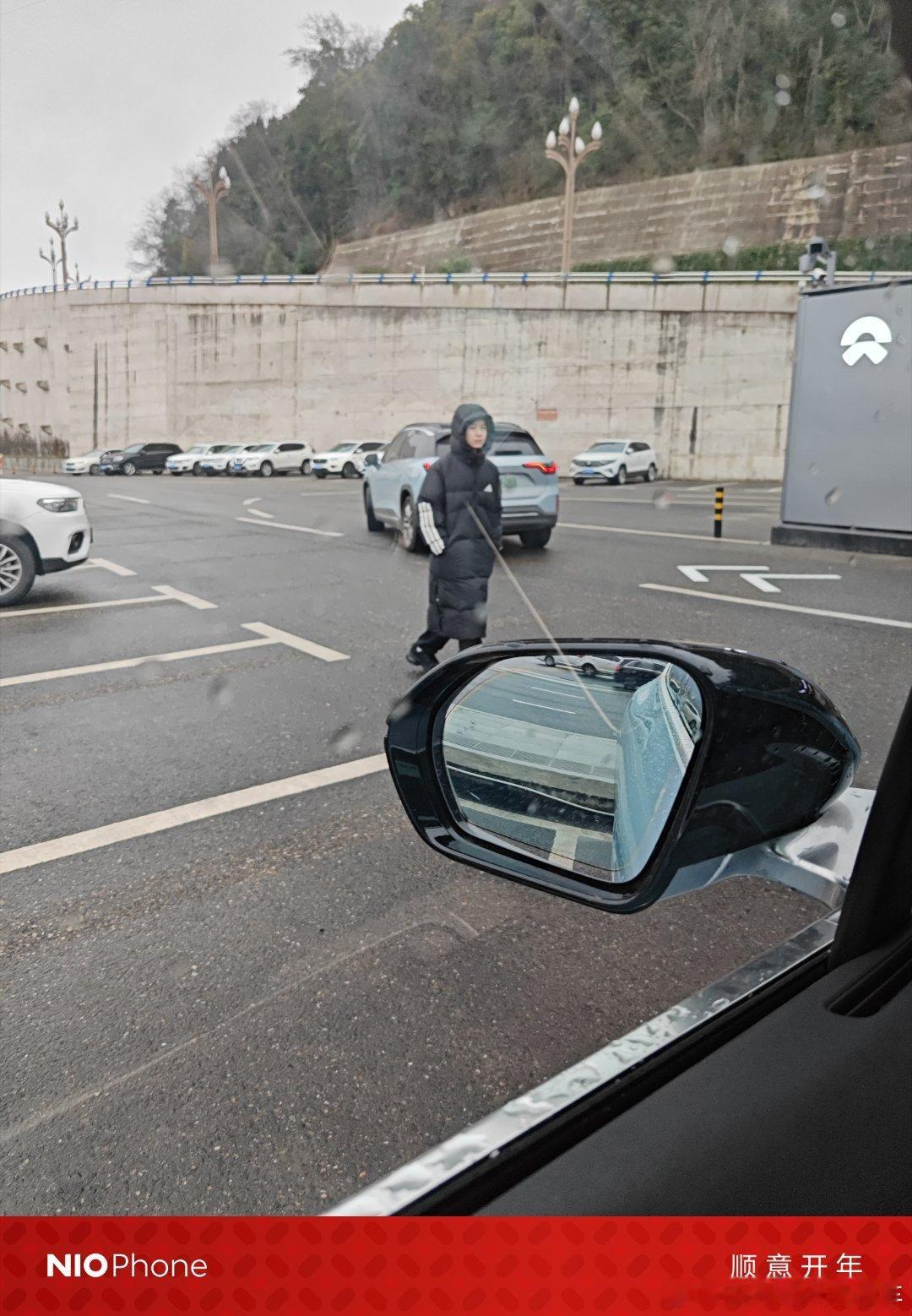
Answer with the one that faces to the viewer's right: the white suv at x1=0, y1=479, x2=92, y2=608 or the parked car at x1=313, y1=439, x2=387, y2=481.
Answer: the white suv

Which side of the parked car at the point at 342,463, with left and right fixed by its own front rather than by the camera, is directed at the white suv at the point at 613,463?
left

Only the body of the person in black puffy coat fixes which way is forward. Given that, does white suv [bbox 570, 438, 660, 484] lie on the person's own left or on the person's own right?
on the person's own left

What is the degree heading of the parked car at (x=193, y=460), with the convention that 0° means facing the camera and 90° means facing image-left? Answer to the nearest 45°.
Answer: approximately 45°

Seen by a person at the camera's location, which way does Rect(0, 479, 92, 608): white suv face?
facing to the right of the viewer

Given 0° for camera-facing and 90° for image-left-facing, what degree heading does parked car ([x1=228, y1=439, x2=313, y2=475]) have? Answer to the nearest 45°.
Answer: approximately 45°

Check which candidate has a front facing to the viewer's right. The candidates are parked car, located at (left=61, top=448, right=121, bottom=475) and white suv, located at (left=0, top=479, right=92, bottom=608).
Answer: the white suv

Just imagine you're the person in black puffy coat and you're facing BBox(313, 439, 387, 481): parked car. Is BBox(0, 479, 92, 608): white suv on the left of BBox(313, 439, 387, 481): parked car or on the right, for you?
left

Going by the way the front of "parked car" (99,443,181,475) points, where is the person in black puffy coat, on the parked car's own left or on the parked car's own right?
on the parked car's own left
